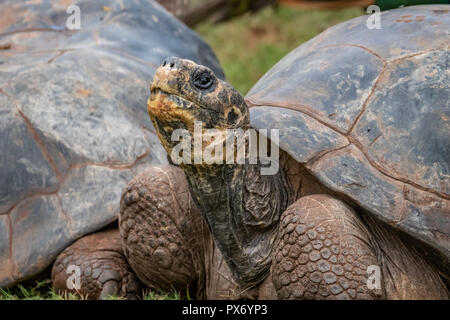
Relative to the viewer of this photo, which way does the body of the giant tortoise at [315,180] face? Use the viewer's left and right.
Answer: facing the viewer and to the left of the viewer

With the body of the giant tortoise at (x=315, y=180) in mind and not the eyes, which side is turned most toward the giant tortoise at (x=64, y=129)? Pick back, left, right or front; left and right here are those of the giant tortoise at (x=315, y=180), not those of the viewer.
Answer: right
